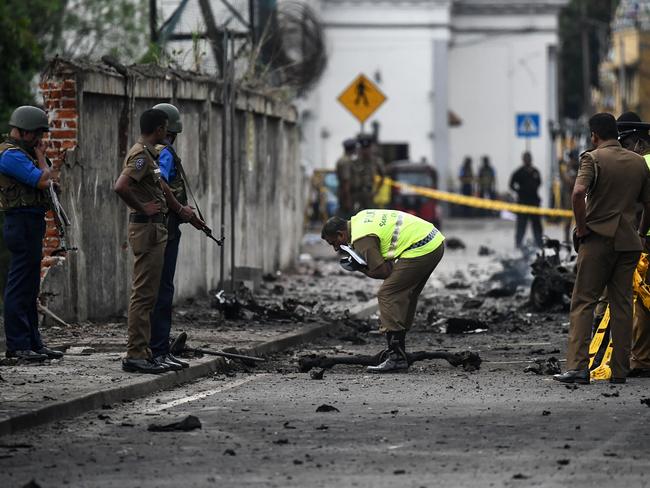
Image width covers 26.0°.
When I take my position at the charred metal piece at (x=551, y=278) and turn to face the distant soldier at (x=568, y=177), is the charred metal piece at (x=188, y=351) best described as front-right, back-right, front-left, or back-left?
back-left

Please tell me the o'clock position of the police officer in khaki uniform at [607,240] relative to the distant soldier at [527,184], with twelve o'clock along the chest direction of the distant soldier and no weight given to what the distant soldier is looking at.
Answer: The police officer in khaki uniform is roughly at 12 o'clock from the distant soldier.

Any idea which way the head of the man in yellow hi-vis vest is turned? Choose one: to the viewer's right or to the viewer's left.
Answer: to the viewer's left

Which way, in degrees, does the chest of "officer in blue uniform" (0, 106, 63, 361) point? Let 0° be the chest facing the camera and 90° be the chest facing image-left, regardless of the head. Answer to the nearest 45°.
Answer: approximately 270°

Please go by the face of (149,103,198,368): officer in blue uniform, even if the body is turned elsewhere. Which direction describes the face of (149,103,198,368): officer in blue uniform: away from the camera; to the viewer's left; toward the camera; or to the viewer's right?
to the viewer's right

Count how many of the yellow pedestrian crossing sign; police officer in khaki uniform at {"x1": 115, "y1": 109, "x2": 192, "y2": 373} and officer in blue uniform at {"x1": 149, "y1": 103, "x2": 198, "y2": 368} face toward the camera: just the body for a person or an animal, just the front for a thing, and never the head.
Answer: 1

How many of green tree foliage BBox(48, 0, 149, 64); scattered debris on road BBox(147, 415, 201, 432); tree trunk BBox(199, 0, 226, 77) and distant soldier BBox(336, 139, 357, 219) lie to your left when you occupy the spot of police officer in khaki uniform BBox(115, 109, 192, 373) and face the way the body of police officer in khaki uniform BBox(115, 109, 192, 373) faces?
3

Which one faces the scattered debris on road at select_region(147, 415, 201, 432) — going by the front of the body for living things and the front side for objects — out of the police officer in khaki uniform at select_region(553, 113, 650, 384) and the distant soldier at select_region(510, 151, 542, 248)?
the distant soldier

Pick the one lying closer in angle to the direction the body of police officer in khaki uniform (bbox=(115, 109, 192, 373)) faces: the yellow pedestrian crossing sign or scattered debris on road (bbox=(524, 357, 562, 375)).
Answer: the scattered debris on road

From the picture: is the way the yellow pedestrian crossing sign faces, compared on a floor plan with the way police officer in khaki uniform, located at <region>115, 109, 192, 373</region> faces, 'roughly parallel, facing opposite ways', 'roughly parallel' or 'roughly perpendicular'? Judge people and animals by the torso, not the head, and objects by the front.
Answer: roughly perpendicular

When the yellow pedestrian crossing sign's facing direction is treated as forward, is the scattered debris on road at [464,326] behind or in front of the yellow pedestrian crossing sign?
in front

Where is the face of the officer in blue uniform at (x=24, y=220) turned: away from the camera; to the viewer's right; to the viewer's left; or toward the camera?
to the viewer's right
